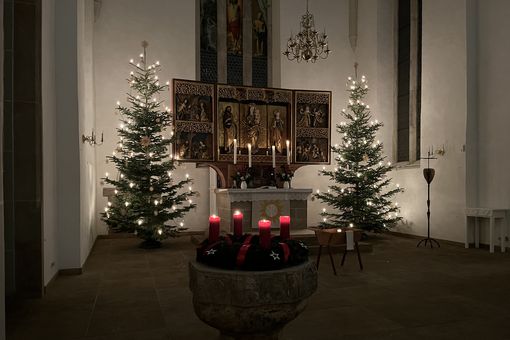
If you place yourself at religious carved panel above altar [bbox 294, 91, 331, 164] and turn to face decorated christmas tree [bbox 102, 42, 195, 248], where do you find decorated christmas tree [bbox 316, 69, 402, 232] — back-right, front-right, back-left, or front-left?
back-left

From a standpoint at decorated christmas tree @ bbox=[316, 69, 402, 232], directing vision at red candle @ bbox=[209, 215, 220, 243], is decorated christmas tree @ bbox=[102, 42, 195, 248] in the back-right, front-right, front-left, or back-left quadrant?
front-right

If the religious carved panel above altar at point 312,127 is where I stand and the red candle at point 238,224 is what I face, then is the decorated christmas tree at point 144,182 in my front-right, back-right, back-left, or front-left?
front-right

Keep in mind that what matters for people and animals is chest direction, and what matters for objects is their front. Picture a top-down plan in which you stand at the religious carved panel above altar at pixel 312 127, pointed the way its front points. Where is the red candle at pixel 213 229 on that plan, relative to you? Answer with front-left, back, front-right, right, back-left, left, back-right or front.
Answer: front

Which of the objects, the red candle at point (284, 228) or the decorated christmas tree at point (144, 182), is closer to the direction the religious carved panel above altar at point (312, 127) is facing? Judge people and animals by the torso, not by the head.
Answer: the red candle

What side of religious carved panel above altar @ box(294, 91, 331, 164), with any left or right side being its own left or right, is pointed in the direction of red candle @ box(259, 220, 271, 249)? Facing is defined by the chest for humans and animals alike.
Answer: front

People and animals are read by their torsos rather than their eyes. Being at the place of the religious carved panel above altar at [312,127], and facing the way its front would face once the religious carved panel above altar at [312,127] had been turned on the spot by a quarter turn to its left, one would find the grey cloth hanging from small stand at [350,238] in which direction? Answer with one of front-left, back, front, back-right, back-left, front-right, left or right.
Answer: right

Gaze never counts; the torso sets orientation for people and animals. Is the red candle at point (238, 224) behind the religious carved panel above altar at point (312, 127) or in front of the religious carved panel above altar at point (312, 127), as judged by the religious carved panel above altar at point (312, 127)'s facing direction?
in front

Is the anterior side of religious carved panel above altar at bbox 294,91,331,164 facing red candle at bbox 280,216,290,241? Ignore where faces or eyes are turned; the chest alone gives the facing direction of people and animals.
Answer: yes

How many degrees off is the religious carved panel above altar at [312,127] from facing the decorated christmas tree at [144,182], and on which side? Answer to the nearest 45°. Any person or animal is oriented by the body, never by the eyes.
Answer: approximately 45° to its right

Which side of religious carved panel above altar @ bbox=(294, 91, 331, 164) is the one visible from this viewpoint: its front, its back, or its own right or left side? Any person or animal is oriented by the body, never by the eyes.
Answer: front
